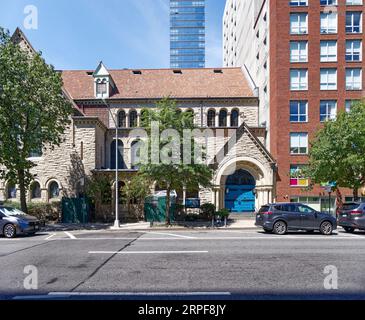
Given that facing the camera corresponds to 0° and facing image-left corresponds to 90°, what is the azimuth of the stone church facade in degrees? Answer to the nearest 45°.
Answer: approximately 0°

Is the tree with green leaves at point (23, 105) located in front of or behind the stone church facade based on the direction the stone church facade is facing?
in front

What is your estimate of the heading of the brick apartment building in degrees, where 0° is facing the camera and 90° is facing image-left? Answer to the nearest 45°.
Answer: approximately 0°

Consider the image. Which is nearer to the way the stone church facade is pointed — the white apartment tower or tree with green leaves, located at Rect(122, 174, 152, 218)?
the tree with green leaves

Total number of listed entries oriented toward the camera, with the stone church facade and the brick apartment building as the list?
2
